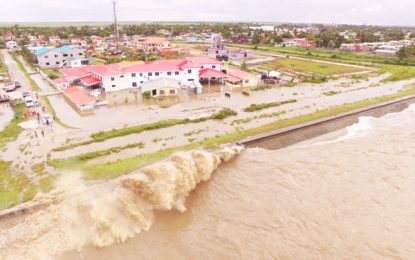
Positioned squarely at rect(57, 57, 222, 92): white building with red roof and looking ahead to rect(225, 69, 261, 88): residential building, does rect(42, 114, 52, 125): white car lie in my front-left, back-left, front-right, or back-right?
back-right

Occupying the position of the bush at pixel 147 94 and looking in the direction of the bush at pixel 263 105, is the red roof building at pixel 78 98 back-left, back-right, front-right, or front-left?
back-right

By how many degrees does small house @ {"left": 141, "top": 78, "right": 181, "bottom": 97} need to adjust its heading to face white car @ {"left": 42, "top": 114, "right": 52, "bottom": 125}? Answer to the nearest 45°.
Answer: approximately 45° to its right

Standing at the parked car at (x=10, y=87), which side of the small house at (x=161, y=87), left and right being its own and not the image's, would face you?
right

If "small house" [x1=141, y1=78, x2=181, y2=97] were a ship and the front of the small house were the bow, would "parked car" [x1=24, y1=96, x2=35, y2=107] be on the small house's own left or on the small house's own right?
on the small house's own right

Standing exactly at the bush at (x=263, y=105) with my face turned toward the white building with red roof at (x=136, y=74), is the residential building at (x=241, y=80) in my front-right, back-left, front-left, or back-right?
front-right

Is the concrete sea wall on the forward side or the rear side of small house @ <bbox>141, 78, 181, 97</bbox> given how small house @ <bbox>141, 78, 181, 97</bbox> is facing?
on the forward side

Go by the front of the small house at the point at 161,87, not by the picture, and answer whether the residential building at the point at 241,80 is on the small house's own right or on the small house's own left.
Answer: on the small house's own left

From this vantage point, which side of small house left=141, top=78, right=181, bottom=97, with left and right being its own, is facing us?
front

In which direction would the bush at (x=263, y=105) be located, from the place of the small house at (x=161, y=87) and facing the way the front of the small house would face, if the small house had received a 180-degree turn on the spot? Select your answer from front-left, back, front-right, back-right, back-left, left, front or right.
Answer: back-right

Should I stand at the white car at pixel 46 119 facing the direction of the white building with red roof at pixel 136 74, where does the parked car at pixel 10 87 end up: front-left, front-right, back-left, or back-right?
front-left

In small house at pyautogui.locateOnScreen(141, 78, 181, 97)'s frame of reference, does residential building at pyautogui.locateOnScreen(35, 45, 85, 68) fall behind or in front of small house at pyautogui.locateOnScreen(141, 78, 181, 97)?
behind

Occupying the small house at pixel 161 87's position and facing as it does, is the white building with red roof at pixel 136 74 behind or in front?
behind
